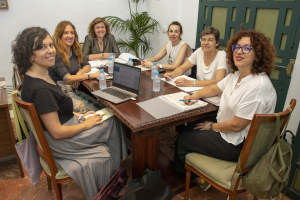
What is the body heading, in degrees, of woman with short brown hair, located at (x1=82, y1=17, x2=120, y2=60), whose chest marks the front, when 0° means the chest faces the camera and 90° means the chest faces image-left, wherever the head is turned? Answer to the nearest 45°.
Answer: approximately 0°

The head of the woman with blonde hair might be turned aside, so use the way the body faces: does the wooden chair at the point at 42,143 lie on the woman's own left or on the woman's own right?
on the woman's own right

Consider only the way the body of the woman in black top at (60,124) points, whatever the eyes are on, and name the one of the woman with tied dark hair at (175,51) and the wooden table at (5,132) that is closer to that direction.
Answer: the woman with tied dark hair

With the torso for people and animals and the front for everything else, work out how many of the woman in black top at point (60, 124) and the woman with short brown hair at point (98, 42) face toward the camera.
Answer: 1

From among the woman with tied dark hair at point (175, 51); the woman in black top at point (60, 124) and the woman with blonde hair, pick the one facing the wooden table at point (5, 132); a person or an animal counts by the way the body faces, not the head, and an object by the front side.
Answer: the woman with tied dark hair

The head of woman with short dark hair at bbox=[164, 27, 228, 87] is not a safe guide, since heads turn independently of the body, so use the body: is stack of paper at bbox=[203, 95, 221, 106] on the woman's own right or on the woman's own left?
on the woman's own left

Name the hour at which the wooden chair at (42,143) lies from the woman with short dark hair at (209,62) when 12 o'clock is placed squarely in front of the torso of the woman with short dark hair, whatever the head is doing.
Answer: The wooden chair is roughly at 12 o'clock from the woman with short dark hair.

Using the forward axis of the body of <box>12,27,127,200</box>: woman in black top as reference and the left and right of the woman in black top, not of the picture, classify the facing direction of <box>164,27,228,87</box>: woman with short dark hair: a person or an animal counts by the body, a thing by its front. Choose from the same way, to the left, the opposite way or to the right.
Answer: the opposite way

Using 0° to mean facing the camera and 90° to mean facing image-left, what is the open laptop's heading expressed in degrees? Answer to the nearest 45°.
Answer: approximately 45°

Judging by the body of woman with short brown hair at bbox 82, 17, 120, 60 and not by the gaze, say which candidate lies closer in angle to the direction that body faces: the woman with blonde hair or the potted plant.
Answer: the woman with blonde hair

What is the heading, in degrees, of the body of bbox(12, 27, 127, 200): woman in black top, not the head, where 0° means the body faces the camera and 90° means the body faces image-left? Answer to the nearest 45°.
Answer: approximately 270°
